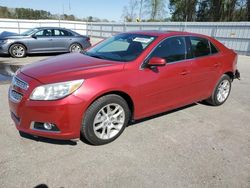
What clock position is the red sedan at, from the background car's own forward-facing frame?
The red sedan is roughly at 9 o'clock from the background car.

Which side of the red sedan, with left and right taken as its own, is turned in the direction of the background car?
right

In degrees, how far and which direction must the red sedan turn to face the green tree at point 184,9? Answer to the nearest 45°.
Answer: approximately 135° to its right

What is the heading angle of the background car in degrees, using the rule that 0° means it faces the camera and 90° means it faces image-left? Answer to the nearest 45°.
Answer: approximately 90°

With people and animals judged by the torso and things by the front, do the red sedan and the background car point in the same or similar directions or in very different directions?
same or similar directions

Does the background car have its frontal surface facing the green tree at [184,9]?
no

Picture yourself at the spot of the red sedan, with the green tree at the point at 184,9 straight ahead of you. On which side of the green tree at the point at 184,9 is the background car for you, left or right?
left

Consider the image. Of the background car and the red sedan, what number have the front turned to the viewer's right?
0

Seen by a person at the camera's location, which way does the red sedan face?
facing the viewer and to the left of the viewer

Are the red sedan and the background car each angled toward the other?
no
